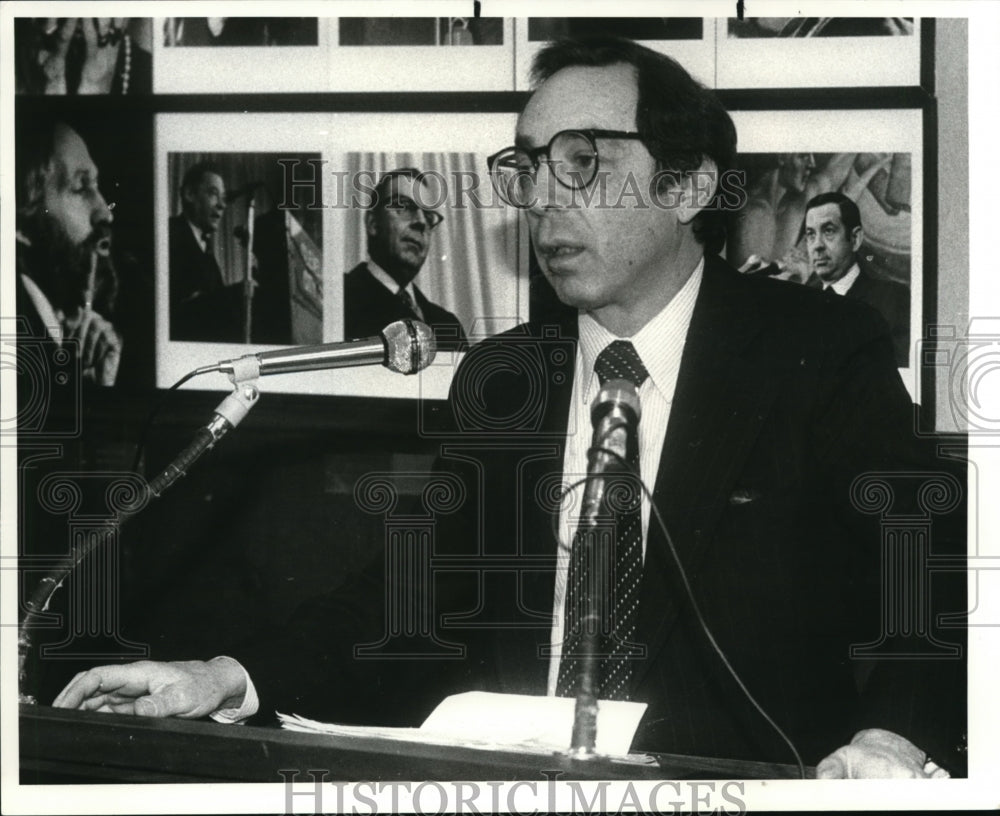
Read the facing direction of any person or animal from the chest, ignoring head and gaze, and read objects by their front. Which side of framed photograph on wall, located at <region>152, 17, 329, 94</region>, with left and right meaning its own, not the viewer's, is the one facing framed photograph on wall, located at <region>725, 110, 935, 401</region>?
left

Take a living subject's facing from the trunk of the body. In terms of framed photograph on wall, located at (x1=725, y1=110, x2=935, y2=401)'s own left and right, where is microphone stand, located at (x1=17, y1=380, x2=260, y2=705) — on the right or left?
on its right

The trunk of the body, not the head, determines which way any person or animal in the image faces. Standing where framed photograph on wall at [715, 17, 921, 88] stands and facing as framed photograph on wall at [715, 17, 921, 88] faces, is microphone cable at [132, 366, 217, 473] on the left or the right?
on its right

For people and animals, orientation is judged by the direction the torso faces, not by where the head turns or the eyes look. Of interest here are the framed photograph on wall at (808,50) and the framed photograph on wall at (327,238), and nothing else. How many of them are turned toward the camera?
2

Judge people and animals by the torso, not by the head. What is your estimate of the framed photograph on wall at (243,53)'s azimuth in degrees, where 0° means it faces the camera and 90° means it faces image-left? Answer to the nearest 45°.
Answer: approximately 0°

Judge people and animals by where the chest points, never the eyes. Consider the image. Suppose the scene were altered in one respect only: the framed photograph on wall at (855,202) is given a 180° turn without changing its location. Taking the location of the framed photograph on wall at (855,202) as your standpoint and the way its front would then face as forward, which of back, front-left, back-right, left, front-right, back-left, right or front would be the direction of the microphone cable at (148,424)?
left

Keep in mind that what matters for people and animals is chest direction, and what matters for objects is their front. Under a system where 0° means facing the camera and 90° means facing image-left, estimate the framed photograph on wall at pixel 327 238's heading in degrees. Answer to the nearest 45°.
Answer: approximately 0°
